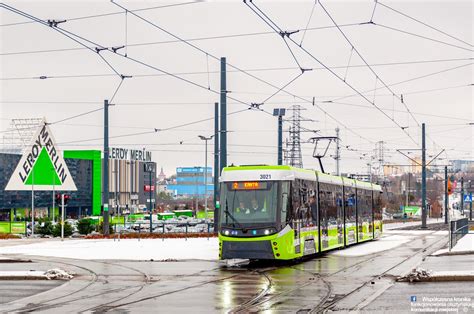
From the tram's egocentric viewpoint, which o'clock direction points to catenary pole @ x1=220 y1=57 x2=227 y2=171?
The catenary pole is roughly at 4 o'clock from the tram.

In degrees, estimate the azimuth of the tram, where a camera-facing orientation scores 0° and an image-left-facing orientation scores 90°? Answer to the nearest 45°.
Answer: approximately 45°
